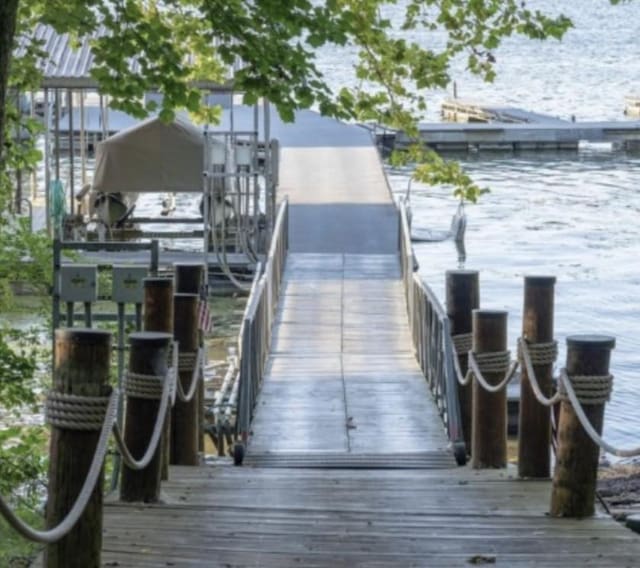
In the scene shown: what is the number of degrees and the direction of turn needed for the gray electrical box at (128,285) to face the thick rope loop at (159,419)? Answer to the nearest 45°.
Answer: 0° — it already faces it

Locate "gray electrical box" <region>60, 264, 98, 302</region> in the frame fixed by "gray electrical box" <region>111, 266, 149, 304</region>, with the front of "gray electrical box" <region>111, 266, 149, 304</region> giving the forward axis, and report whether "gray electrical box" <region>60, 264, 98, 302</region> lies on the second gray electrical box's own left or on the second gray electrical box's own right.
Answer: on the second gray electrical box's own right

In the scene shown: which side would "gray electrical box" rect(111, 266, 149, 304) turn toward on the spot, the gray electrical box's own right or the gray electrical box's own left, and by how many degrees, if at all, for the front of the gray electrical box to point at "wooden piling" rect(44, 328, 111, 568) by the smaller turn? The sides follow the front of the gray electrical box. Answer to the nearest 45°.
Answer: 0° — it already faces it

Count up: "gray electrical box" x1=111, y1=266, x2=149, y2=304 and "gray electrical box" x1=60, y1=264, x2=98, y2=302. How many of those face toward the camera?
2

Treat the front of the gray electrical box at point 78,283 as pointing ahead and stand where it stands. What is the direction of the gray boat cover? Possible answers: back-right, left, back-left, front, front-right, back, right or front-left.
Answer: back

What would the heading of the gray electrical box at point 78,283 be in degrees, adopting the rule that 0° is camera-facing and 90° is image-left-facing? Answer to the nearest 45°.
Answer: approximately 0°

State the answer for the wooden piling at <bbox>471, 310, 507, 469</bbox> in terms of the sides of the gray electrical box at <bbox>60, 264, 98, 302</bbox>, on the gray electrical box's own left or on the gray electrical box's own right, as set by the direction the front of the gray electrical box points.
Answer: on the gray electrical box's own left
